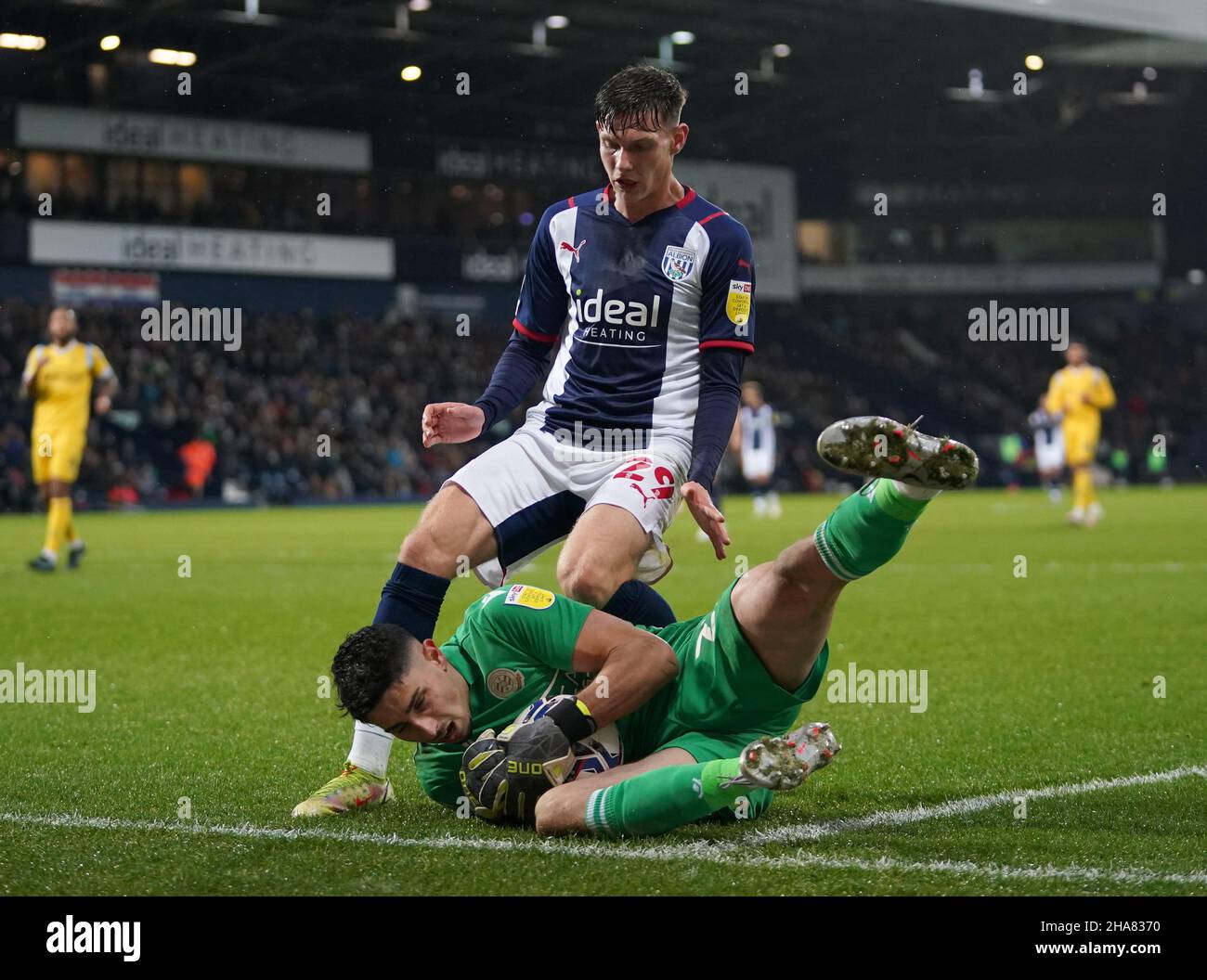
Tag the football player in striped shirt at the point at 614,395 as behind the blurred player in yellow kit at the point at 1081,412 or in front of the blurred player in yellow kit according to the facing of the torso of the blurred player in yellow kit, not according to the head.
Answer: in front

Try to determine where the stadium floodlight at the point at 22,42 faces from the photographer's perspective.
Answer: facing the viewer

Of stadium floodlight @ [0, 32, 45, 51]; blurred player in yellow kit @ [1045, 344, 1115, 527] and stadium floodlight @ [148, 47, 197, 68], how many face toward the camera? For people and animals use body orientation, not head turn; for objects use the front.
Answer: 3

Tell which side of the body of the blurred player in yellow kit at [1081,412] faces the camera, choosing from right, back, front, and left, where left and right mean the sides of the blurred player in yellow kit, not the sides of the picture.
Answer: front

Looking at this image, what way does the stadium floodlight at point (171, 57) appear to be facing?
toward the camera

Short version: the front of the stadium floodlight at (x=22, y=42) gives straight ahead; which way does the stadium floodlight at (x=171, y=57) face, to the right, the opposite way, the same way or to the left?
the same way

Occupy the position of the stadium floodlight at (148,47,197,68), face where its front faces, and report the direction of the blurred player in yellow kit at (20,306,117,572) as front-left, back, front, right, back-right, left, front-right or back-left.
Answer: front

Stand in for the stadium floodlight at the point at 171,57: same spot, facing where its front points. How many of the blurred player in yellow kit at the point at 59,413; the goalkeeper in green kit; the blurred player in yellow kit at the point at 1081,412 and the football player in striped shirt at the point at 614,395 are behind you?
0

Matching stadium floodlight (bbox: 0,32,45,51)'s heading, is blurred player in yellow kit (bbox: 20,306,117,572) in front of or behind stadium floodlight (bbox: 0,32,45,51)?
in front

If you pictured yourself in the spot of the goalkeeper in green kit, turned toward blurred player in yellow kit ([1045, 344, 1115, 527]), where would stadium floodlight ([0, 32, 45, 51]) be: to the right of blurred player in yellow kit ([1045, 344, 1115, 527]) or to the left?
left

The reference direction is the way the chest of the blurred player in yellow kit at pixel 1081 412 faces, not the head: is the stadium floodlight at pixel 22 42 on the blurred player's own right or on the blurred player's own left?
on the blurred player's own right

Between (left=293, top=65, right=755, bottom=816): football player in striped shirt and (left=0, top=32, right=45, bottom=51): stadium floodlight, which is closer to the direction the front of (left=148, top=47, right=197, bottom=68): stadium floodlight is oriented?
the football player in striped shirt

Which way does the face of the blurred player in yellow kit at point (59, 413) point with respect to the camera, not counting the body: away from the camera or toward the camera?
toward the camera

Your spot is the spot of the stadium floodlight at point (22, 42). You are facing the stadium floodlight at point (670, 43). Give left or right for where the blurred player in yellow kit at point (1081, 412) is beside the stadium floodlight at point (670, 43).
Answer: right

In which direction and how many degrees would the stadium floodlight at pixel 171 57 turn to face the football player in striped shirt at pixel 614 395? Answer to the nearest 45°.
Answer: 0° — it already faces them

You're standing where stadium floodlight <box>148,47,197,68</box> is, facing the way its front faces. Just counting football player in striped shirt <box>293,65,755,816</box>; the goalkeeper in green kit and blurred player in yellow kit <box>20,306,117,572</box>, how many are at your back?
0

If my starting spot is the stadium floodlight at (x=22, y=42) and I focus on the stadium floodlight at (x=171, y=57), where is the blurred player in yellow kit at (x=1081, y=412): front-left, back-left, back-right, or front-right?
front-right
